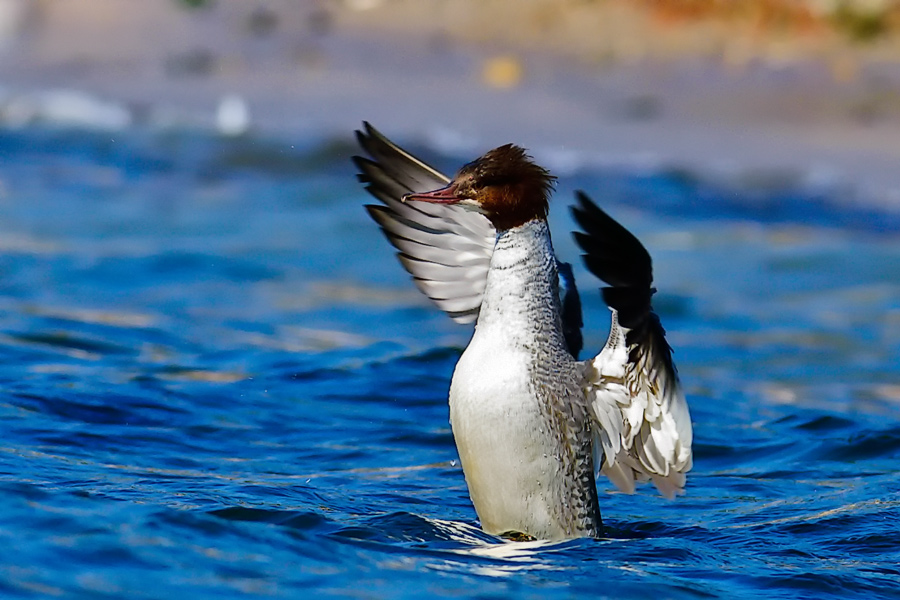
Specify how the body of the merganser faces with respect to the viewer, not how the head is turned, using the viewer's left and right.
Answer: facing the viewer and to the left of the viewer
